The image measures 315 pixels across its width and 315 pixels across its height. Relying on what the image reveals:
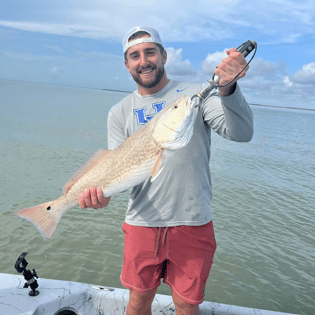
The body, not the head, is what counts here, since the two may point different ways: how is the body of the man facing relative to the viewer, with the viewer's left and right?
facing the viewer
